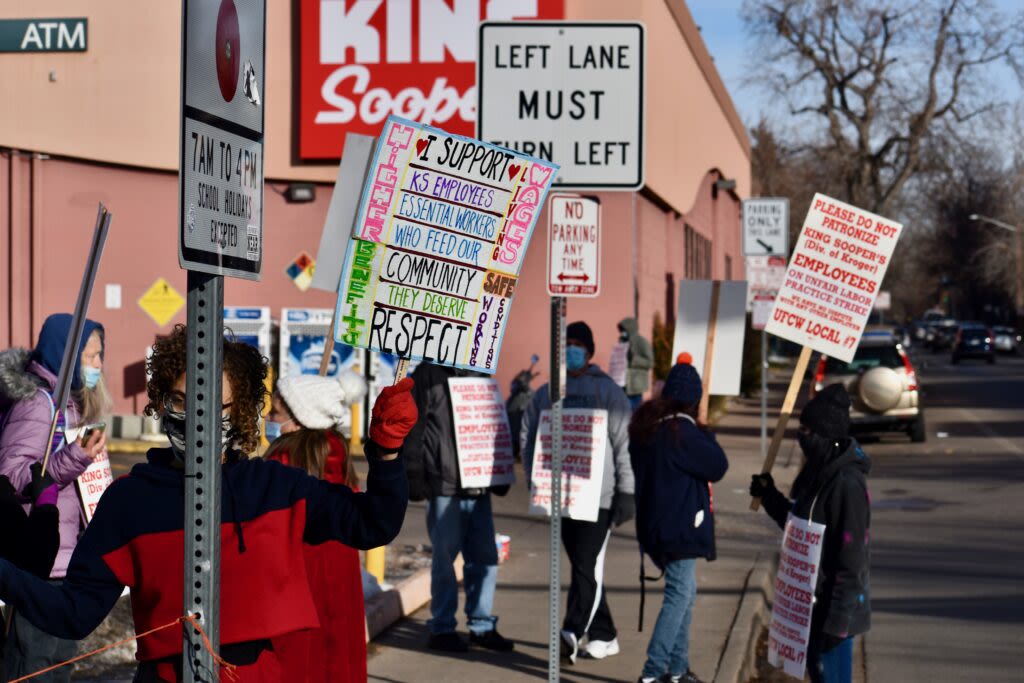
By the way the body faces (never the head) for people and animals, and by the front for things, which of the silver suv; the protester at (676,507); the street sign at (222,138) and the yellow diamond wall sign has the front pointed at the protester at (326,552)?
the yellow diamond wall sign

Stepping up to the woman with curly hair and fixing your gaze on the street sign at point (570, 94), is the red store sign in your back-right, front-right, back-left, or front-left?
front-left

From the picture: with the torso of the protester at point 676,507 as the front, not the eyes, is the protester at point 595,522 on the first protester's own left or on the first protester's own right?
on the first protester's own left

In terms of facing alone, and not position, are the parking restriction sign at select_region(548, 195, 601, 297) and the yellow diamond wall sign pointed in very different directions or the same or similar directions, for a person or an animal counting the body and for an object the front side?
same or similar directions

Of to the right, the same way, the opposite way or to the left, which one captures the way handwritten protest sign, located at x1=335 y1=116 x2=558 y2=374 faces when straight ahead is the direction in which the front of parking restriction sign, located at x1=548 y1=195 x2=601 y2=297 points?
the same way

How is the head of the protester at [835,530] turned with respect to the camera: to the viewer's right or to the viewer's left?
to the viewer's left

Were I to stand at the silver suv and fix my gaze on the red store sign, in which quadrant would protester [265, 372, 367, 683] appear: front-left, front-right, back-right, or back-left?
front-left

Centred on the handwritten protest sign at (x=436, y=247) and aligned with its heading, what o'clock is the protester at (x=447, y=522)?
The protester is roughly at 6 o'clock from the handwritten protest sign.

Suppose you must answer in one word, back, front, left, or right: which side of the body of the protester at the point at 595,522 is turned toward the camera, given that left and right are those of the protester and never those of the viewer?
front

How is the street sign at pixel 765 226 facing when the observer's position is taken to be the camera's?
facing the viewer

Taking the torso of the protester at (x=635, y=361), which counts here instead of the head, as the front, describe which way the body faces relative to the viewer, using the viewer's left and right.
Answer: facing to the left of the viewer

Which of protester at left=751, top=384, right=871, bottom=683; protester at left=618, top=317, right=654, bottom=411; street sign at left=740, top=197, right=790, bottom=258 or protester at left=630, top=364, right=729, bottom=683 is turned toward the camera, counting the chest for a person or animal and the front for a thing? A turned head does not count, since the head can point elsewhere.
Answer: the street sign

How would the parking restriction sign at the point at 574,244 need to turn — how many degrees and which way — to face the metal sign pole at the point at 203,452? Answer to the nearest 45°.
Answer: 0° — it already faces it

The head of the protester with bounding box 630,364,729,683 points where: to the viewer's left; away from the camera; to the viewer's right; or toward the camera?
away from the camera

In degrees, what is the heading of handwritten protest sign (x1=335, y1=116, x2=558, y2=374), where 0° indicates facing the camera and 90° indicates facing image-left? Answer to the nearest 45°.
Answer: approximately 0°
